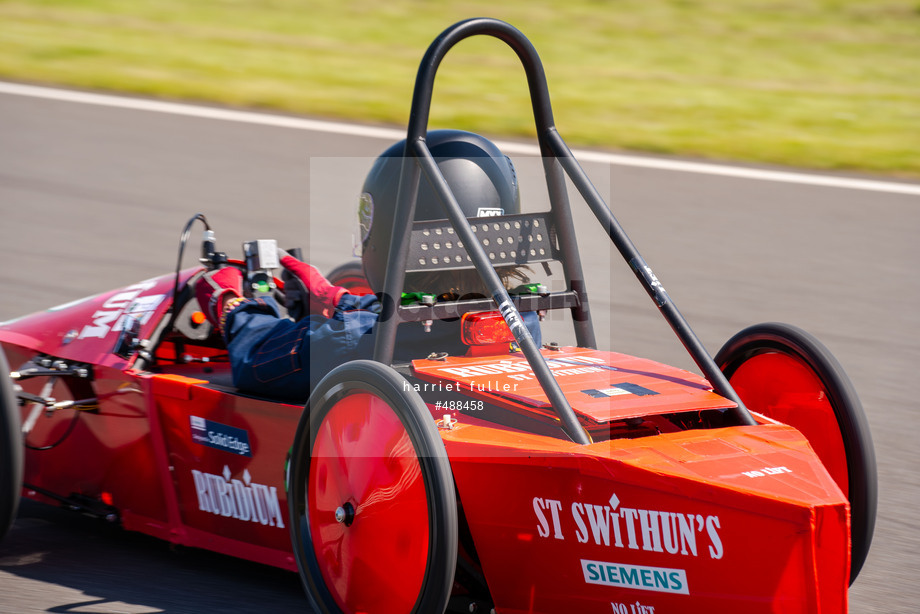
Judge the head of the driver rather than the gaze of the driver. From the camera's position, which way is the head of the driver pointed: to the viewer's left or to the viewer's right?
to the viewer's left

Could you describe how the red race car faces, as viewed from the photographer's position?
facing away from the viewer and to the left of the viewer
